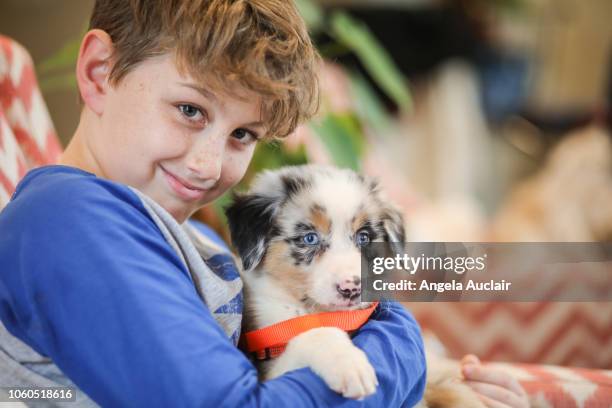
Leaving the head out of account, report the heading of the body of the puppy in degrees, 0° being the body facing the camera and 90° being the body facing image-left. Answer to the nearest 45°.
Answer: approximately 315°

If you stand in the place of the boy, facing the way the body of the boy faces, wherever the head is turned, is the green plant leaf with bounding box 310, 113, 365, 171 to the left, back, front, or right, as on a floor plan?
left

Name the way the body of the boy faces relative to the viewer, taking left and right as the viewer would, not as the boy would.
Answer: facing the viewer and to the right of the viewer
